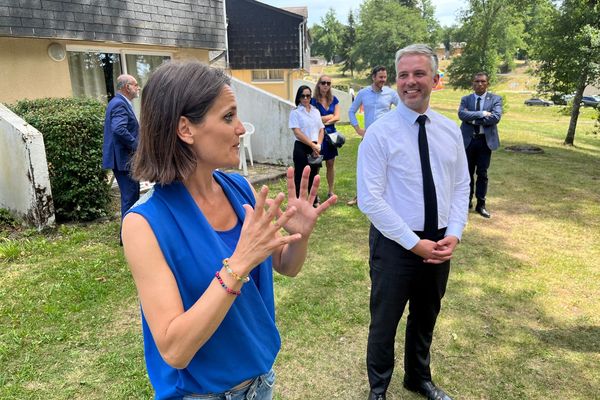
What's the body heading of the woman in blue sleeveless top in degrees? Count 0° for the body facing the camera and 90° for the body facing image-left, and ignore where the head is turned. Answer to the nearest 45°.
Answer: approximately 315°

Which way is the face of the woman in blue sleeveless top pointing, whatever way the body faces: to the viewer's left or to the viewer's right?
to the viewer's right

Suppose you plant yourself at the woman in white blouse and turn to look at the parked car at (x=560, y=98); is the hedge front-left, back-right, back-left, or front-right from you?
back-left

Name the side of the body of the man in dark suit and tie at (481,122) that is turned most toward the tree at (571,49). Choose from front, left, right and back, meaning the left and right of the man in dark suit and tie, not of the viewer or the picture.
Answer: back

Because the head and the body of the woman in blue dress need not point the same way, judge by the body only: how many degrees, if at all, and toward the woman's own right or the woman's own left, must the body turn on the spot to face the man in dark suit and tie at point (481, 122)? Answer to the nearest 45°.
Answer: approximately 90° to the woman's own left

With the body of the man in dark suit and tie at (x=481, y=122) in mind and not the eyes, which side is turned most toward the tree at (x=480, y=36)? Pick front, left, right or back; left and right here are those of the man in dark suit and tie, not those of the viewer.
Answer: back

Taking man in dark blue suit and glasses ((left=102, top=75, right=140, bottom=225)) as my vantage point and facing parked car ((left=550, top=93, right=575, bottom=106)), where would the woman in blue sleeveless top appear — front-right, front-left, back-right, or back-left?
back-right

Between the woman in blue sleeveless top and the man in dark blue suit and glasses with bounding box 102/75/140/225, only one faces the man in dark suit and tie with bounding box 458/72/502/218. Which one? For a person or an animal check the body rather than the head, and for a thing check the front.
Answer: the man in dark blue suit and glasses with bounding box 102/75/140/225

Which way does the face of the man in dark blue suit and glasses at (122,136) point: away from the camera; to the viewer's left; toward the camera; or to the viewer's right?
to the viewer's right

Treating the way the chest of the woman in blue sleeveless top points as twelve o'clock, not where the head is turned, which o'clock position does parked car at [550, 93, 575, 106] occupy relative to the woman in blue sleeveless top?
The parked car is roughly at 9 o'clock from the woman in blue sleeveless top.
